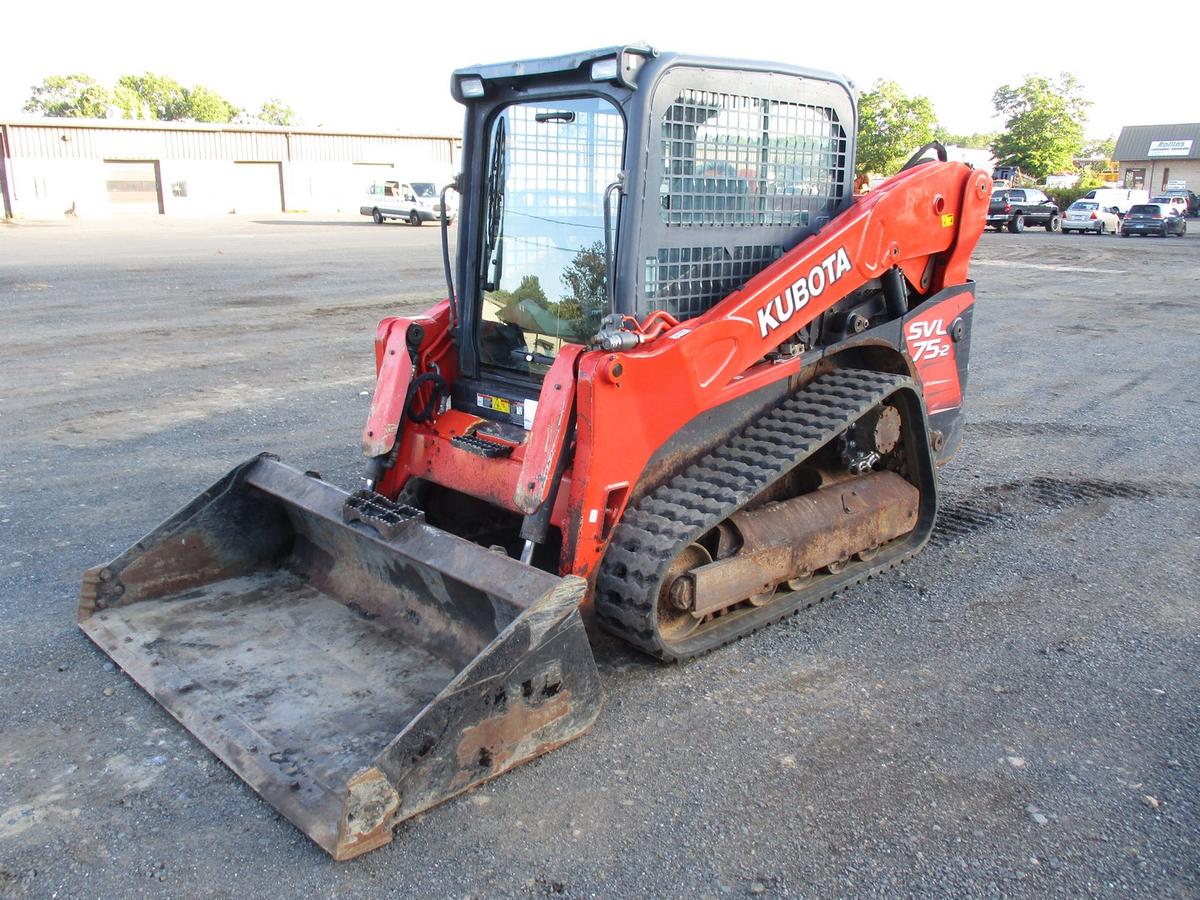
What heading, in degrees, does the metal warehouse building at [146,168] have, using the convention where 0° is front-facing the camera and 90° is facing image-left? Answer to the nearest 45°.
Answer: approximately 0°

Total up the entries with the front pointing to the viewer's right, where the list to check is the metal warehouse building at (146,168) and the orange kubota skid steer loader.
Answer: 0

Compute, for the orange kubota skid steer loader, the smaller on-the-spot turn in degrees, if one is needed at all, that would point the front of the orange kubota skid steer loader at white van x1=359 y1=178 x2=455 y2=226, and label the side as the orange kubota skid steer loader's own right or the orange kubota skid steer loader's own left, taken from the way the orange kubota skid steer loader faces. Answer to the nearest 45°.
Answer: approximately 135° to the orange kubota skid steer loader's own right

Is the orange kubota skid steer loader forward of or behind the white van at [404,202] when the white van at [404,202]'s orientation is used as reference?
forward

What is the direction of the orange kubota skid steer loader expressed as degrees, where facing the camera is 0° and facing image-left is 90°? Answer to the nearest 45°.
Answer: approximately 45°

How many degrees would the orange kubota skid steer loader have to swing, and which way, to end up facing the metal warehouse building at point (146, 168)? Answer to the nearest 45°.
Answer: approximately 135° to its right

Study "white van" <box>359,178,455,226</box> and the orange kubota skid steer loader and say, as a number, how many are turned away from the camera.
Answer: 0

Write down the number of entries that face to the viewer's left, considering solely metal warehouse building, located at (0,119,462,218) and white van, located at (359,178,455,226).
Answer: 0

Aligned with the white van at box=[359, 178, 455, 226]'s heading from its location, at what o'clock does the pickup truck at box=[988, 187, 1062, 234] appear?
The pickup truck is roughly at 11 o'clock from the white van.

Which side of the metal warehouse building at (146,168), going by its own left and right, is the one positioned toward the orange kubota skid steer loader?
front

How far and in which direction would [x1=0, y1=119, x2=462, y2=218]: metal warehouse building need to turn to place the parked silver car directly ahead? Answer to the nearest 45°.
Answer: approximately 45° to its left

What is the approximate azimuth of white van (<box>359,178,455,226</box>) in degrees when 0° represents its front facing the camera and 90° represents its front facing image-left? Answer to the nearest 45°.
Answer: approximately 315°

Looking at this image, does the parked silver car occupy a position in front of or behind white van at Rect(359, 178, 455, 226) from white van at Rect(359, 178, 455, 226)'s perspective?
in front

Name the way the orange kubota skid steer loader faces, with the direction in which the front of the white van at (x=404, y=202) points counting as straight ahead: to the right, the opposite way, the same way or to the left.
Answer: to the right

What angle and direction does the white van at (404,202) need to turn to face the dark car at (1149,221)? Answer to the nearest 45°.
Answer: approximately 45° to its left

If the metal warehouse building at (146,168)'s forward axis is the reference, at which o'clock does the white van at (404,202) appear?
The white van is roughly at 11 o'clock from the metal warehouse building.
